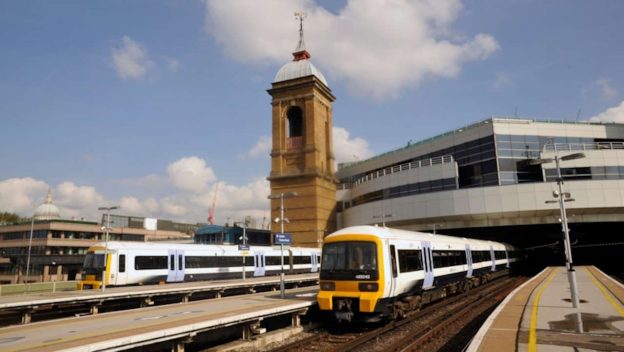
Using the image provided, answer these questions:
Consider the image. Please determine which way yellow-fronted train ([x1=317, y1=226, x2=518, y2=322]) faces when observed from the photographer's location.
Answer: facing the viewer and to the left of the viewer

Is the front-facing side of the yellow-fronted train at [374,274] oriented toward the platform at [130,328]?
yes

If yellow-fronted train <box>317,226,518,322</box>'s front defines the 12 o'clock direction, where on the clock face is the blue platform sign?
The blue platform sign is roughly at 1 o'clock from the yellow-fronted train.

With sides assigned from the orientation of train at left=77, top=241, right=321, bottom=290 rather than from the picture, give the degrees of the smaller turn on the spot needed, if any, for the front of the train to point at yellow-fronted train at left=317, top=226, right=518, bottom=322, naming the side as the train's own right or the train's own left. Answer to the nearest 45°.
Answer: approximately 90° to the train's own left

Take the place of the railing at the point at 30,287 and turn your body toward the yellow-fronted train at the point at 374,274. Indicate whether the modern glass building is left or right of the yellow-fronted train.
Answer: left

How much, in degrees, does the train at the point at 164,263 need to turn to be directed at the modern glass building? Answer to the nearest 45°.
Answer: approximately 135° to its left

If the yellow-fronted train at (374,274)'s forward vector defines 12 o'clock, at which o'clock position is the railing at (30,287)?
The railing is roughly at 2 o'clock from the yellow-fronted train.
